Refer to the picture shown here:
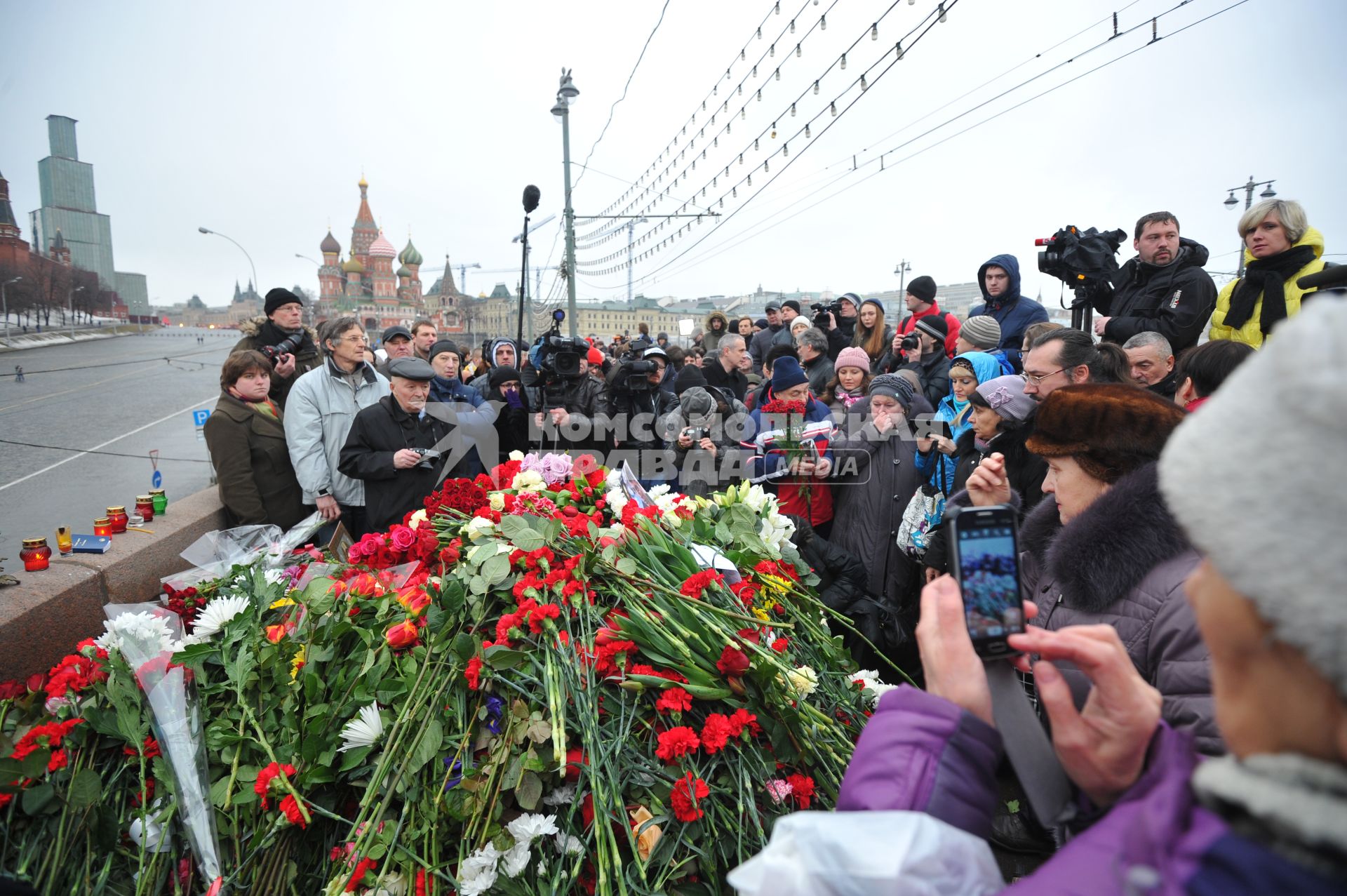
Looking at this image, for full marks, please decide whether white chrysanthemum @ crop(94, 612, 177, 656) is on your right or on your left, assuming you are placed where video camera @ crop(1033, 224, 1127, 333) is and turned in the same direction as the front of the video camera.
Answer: on your left

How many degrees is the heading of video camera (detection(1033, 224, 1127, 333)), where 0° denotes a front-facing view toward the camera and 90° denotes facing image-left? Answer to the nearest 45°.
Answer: approximately 90°

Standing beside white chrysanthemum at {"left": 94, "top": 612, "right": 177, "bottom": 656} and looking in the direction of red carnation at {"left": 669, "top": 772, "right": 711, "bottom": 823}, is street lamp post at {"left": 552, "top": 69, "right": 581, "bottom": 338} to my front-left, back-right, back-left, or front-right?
back-left
